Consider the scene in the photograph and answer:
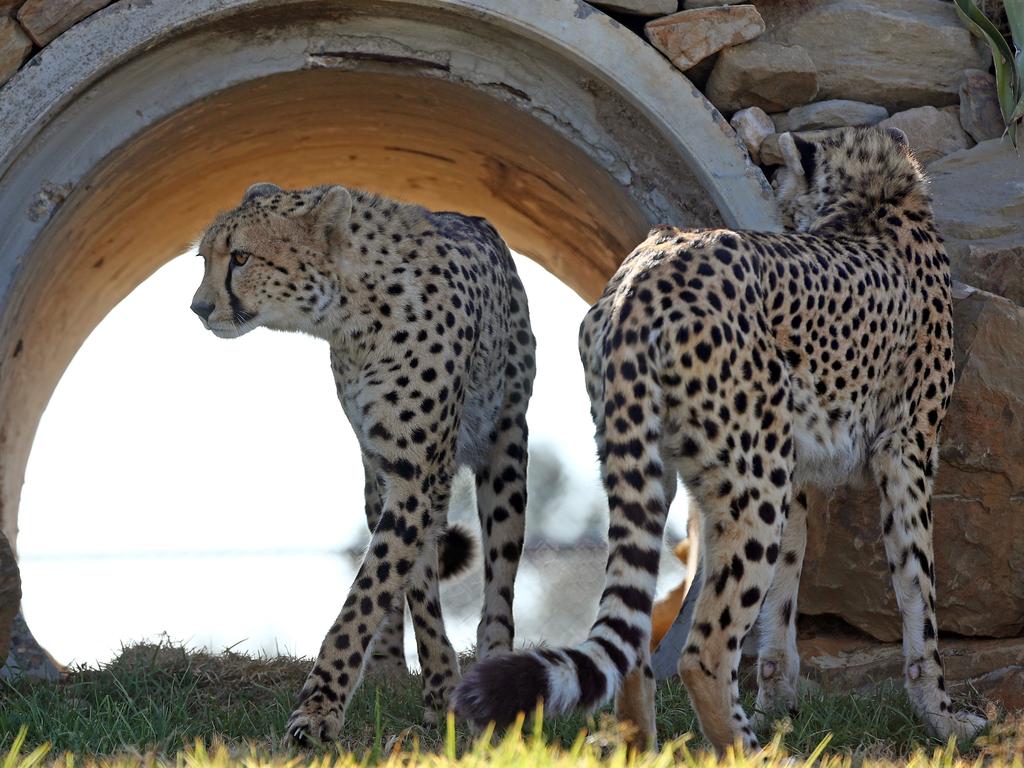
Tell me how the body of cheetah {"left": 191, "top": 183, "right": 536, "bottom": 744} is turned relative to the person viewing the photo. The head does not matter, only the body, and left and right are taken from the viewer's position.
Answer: facing the viewer and to the left of the viewer

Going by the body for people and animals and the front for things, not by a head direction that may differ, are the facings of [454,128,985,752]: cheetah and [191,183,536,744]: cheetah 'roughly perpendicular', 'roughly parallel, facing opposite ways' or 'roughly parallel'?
roughly parallel, facing opposite ways

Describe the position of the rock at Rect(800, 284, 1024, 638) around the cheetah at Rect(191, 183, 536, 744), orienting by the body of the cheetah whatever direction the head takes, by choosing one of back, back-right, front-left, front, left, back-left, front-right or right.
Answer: back-left

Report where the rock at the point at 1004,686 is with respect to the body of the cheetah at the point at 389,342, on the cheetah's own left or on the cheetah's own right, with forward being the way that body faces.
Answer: on the cheetah's own left

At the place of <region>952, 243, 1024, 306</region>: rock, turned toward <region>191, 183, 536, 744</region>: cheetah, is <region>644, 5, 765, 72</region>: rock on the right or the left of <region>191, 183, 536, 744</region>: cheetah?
right

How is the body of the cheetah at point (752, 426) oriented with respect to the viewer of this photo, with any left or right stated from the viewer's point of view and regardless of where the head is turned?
facing away from the viewer and to the right of the viewer

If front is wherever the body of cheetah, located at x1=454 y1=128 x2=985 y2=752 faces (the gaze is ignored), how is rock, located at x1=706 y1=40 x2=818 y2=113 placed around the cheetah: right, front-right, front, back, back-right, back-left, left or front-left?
front-left

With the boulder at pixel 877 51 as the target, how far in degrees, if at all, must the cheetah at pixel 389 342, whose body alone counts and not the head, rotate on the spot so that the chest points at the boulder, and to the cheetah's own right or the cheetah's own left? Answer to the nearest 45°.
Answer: approximately 180°

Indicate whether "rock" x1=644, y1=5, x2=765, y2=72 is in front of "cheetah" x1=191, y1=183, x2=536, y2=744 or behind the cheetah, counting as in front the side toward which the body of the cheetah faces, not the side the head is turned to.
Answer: behind

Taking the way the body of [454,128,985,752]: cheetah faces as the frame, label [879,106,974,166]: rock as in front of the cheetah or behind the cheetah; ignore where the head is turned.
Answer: in front
